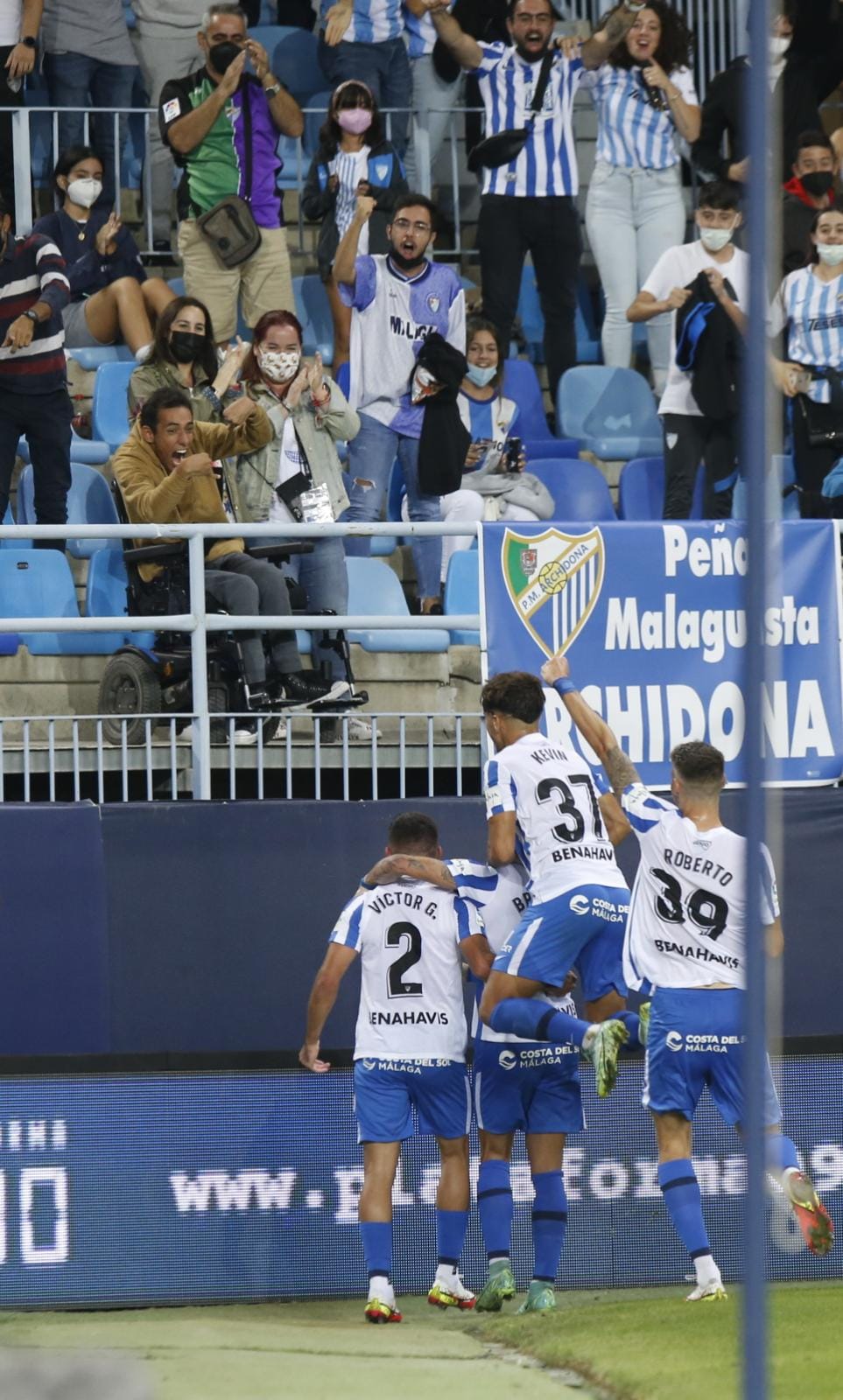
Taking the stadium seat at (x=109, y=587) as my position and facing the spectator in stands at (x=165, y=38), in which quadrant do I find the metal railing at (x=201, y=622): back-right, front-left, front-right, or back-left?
back-right

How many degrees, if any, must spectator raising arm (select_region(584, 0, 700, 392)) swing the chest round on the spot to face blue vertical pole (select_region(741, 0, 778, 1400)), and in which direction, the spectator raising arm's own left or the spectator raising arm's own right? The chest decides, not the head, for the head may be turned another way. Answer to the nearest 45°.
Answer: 0° — they already face it

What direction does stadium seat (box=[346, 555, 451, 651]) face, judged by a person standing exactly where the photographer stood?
facing the viewer and to the right of the viewer

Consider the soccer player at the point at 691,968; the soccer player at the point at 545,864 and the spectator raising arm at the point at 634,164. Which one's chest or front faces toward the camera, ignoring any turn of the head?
the spectator raising arm

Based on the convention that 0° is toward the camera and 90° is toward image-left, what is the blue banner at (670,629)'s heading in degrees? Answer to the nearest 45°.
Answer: approximately 0°

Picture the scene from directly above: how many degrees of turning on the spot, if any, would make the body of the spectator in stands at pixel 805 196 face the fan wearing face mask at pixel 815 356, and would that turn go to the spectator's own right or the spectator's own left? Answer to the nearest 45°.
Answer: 0° — they already face them

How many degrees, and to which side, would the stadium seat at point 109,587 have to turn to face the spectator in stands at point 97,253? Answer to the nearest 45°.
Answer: approximately 135° to its left

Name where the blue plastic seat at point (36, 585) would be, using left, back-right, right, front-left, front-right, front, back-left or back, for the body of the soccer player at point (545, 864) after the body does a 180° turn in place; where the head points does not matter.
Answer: back

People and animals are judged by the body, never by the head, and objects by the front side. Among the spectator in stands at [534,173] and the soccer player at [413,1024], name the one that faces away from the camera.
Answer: the soccer player

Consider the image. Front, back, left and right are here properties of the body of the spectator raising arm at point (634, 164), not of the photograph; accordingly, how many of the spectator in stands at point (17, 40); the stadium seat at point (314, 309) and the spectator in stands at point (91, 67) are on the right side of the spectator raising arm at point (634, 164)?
3

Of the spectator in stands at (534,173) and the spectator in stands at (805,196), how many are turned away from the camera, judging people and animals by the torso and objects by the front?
0

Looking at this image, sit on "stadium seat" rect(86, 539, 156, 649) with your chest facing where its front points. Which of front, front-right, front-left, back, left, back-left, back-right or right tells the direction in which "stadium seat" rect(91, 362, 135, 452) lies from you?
back-left

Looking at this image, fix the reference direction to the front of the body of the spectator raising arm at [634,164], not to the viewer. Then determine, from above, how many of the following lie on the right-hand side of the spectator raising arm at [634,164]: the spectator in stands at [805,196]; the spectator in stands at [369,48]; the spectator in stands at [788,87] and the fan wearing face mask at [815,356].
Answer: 1
